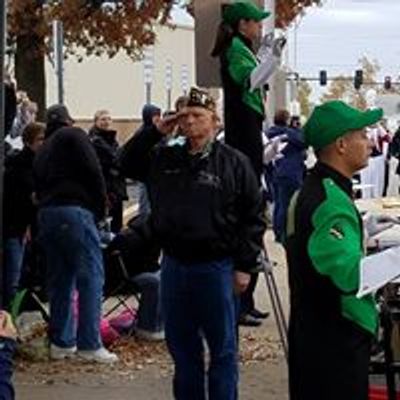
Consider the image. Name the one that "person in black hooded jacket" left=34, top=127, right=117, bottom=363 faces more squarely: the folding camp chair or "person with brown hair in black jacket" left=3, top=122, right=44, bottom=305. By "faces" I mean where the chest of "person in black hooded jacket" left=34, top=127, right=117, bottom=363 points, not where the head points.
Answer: the folding camp chair

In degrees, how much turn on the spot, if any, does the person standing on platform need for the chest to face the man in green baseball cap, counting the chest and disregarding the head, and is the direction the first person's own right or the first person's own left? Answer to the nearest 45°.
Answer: approximately 90° to the first person's own right

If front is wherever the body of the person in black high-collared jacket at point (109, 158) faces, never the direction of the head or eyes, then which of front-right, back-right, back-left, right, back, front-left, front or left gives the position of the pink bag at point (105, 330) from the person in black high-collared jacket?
front-right

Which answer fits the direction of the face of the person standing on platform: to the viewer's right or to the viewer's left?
to the viewer's right

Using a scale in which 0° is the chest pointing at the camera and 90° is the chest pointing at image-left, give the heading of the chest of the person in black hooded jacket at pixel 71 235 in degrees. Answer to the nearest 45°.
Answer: approximately 225°

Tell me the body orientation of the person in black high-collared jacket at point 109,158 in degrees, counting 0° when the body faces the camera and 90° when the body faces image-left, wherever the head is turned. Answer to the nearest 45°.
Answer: approximately 315°

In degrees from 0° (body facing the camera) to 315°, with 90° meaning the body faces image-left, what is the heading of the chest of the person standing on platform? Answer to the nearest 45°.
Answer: approximately 270°

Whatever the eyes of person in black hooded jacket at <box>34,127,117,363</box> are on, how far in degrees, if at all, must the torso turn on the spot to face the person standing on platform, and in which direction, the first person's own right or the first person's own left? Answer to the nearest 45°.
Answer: approximately 90° to the first person's own right
